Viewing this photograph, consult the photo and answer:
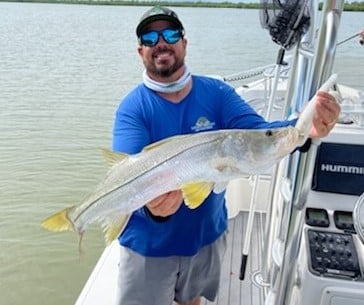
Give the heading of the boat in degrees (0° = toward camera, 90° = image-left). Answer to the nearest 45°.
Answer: approximately 180°

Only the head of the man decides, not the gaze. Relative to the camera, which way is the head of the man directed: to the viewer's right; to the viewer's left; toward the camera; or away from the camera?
toward the camera

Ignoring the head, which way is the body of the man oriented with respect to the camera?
toward the camera
